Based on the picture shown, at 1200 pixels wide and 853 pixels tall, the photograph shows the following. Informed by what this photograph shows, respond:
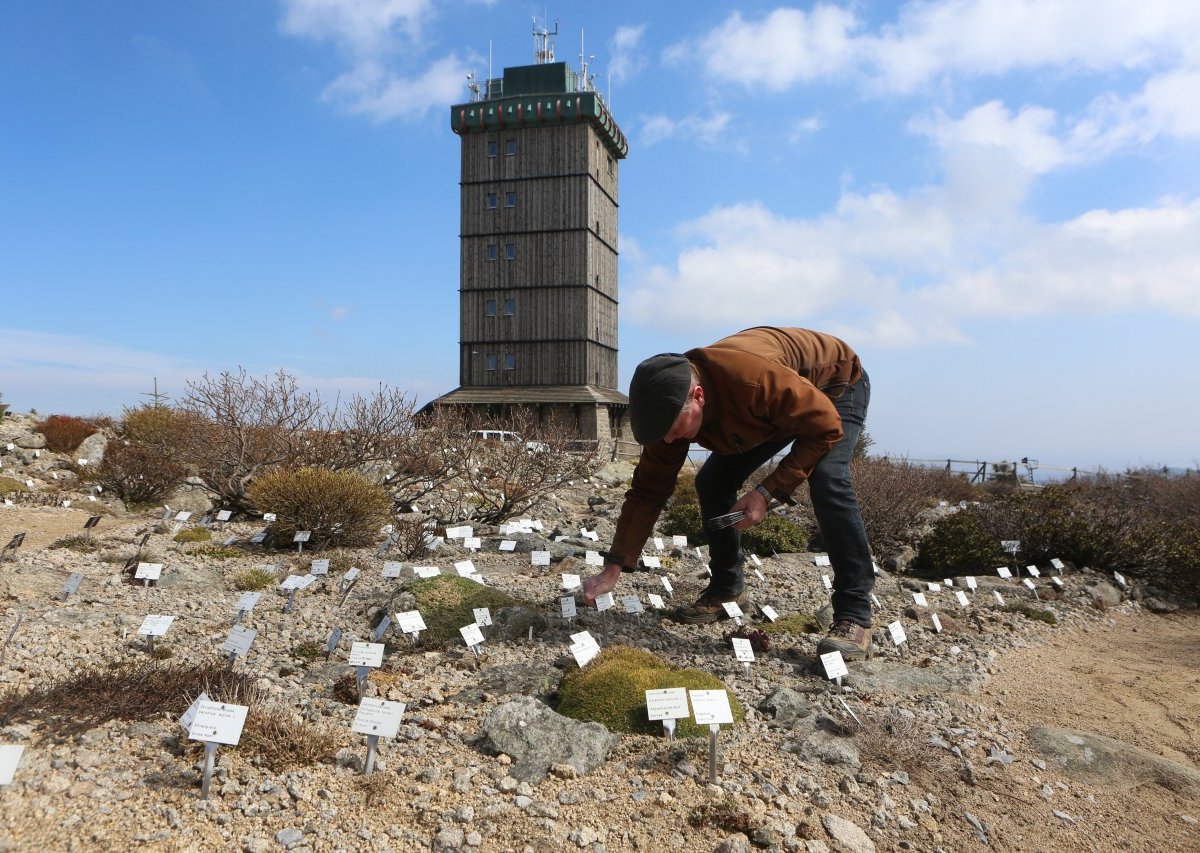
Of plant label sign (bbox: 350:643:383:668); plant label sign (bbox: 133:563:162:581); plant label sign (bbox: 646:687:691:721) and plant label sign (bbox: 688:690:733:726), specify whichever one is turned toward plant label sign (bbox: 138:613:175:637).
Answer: plant label sign (bbox: 133:563:162:581)

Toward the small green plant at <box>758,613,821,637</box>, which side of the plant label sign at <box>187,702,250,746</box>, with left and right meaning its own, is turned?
left

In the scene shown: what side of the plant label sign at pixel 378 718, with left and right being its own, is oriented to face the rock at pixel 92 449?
back

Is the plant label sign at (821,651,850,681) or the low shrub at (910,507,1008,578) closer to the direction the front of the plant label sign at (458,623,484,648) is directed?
the plant label sign

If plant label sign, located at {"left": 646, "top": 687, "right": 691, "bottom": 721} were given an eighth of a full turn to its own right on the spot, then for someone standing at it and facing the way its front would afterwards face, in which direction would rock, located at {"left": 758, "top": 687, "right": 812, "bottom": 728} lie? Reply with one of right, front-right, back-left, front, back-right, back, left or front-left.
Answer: back

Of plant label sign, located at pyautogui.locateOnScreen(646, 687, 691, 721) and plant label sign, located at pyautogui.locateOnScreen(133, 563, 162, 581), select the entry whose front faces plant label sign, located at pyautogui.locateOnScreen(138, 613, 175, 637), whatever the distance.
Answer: plant label sign, located at pyautogui.locateOnScreen(133, 563, 162, 581)

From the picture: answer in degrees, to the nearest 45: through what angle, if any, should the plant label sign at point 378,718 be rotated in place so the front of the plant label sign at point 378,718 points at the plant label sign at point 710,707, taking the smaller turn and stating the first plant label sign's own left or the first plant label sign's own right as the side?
approximately 90° to the first plant label sign's own left

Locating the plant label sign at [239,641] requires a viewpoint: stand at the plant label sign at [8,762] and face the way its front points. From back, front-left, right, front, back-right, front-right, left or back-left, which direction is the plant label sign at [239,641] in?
back-left

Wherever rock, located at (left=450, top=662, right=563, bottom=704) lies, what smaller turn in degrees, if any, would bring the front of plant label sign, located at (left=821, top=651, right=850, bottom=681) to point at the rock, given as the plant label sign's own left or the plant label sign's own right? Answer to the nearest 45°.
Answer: approximately 90° to the plant label sign's own right

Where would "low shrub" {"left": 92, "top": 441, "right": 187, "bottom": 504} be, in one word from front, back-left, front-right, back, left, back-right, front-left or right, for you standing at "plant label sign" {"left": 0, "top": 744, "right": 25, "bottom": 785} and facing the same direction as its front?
back

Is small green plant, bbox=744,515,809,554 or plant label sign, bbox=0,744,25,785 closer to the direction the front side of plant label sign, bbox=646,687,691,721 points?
the plant label sign

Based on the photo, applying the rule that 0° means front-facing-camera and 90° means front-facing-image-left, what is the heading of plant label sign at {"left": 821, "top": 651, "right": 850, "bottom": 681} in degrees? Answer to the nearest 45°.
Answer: approximately 0°

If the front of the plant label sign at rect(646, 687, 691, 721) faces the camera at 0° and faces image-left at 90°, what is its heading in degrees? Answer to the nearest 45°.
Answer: approximately 0°
